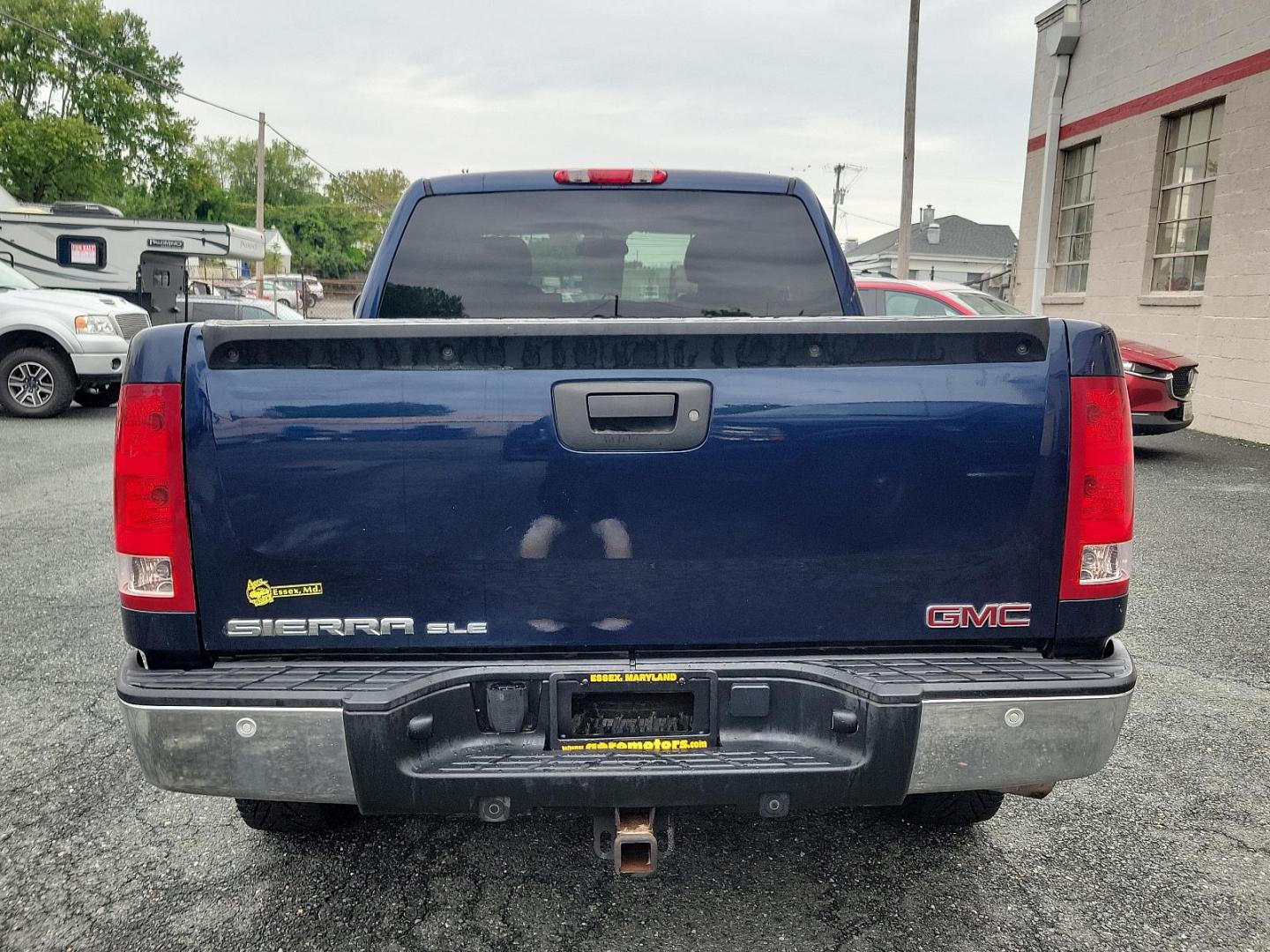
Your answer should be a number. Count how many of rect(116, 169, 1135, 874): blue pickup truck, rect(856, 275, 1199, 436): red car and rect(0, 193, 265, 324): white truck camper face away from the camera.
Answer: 1

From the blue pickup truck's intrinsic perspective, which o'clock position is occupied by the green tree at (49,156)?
The green tree is roughly at 11 o'clock from the blue pickup truck.

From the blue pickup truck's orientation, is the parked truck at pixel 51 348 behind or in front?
in front

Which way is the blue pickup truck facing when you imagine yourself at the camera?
facing away from the viewer

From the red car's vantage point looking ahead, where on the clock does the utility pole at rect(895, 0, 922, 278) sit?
The utility pole is roughly at 7 o'clock from the red car.

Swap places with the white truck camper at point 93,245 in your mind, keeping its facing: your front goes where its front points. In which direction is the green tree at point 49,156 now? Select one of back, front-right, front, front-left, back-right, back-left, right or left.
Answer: left

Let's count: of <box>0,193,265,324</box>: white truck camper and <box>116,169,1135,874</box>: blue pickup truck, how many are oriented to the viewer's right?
1

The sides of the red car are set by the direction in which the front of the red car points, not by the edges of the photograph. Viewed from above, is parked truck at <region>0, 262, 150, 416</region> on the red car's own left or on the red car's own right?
on the red car's own right

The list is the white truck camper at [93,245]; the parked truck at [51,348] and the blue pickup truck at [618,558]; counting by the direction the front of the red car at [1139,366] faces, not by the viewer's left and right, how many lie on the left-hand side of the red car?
0

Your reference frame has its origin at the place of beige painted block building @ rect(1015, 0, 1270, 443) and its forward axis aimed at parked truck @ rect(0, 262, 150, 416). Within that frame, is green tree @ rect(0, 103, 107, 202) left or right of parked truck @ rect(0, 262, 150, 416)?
right

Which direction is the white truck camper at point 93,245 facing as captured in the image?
to the viewer's right

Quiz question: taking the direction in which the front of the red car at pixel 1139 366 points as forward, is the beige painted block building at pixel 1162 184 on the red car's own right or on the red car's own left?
on the red car's own left

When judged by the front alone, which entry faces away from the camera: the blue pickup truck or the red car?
the blue pickup truck

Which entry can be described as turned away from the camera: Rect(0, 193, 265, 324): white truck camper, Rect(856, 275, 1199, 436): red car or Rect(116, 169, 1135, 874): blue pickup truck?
the blue pickup truck
